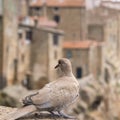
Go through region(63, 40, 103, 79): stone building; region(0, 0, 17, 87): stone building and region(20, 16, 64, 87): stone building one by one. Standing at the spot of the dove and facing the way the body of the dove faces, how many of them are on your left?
3

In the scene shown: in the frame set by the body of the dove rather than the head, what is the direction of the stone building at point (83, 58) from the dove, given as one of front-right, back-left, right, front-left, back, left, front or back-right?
left

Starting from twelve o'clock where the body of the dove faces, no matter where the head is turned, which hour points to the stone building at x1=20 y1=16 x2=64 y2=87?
The stone building is roughly at 9 o'clock from the dove.

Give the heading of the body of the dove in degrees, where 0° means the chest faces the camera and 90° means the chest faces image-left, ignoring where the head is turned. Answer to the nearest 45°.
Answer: approximately 270°

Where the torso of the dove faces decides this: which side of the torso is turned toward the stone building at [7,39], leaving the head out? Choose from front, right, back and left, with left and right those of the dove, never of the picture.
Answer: left

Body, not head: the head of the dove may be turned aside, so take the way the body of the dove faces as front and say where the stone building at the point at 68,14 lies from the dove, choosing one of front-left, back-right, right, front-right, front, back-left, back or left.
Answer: left

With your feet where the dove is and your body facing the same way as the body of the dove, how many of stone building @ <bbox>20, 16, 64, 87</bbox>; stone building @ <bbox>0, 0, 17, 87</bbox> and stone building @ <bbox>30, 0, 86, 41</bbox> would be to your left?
3
